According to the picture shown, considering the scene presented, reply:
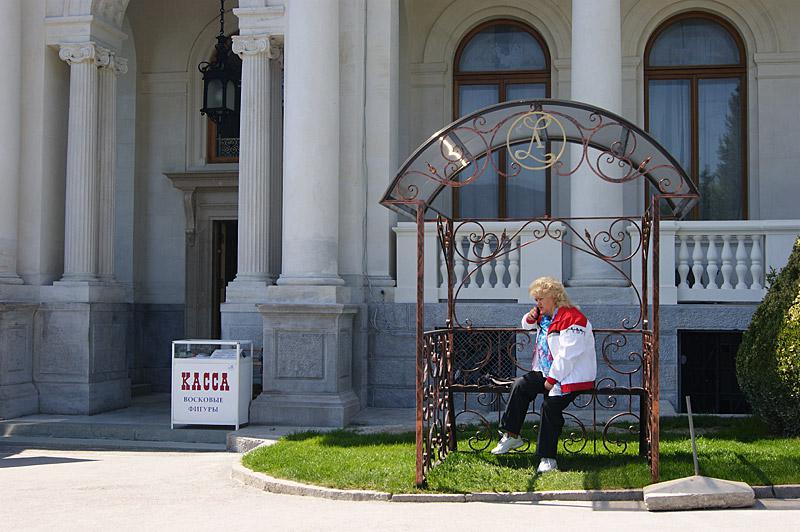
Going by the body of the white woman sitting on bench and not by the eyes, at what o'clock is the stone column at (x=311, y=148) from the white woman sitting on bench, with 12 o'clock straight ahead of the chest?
The stone column is roughly at 3 o'clock from the white woman sitting on bench.

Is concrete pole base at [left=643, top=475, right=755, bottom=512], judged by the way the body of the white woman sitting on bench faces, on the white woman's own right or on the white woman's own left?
on the white woman's own left

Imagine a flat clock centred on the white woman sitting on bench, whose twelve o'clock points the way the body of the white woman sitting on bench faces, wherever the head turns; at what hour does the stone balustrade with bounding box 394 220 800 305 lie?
The stone balustrade is roughly at 5 o'clock from the white woman sitting on bench.

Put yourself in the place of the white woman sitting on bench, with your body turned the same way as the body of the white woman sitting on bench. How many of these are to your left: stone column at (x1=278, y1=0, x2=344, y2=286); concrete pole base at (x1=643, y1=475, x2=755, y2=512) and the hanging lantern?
1

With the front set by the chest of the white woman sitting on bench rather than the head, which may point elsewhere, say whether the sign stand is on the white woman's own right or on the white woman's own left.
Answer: on the white woman's own right

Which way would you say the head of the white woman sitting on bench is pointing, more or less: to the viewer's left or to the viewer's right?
to the viewer's left

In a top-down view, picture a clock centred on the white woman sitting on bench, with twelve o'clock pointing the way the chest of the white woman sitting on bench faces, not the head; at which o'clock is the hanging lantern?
The hanging lantern is roughly at 3 o'clock from the white woman sitting on bench.

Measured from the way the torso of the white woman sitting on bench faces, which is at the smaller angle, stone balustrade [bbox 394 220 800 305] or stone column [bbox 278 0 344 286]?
the stone column

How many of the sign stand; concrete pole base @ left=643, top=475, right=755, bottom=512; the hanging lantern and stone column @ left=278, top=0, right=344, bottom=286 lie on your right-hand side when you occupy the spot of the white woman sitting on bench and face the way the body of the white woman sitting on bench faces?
3

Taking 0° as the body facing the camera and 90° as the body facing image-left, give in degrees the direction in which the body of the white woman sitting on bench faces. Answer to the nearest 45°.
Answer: approximately 45°
